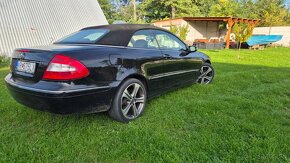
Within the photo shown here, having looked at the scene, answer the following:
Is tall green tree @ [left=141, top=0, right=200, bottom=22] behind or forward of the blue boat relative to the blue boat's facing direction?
behind

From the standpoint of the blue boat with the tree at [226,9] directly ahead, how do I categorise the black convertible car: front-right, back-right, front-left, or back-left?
back-left

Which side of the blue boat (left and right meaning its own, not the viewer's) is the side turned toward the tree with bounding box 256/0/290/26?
left

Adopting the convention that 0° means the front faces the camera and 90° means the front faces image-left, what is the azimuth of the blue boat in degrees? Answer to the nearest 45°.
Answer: approximately 270°

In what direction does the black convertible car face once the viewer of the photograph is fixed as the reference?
facing away from the viewer and to the right of the viewer

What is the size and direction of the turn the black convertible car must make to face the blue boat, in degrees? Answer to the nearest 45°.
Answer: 0° — it already faces it

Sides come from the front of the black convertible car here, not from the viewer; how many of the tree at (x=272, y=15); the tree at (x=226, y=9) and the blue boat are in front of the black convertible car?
3

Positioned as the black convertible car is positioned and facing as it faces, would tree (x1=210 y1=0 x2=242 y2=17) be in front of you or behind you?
in front

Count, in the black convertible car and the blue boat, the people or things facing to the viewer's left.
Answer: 0
